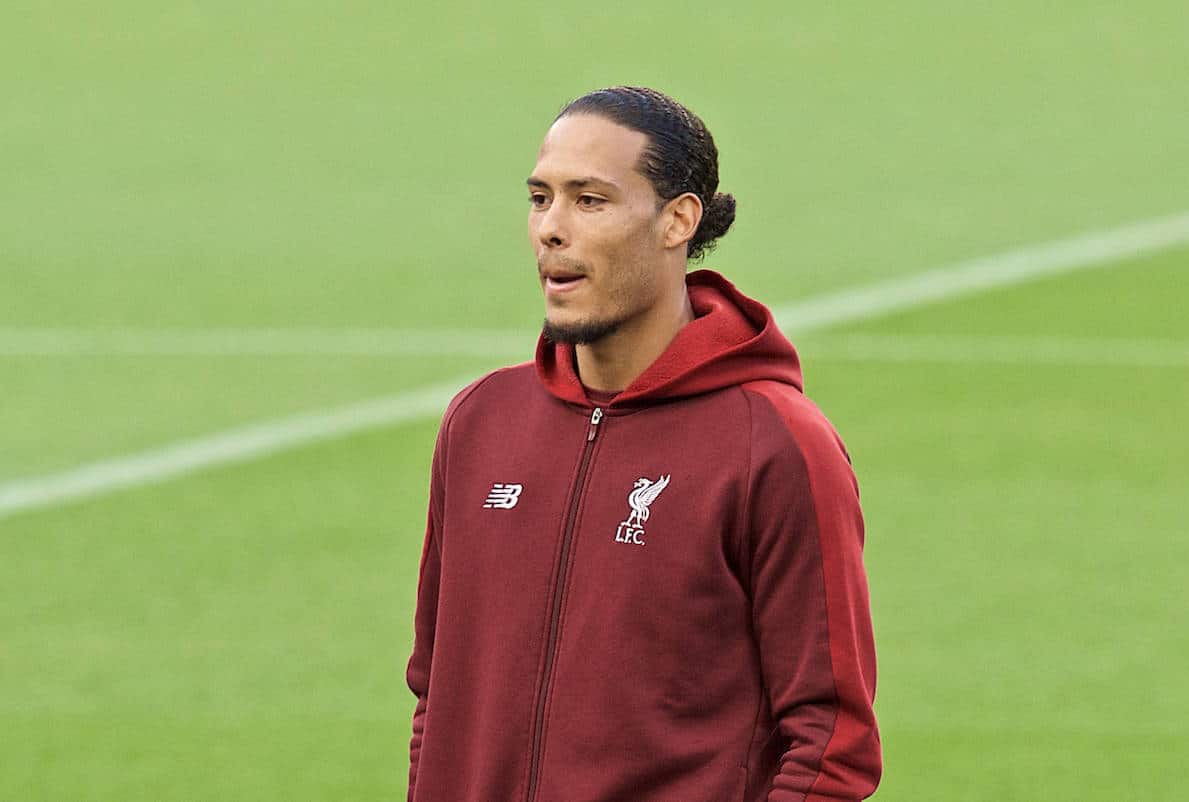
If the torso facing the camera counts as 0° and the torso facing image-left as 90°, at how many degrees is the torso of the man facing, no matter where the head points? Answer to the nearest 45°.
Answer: approximately 45°

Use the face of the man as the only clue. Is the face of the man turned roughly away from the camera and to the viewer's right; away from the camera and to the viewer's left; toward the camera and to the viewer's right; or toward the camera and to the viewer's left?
toward the camera and to the viewer's left
